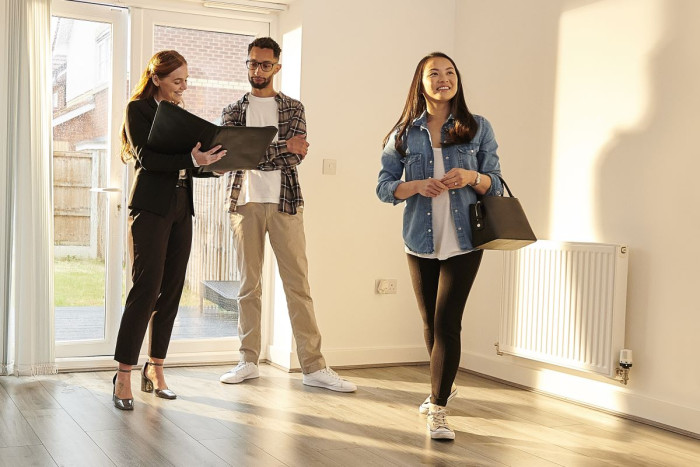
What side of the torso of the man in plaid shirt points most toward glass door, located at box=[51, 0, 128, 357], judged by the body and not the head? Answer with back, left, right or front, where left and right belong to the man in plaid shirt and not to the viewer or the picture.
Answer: right

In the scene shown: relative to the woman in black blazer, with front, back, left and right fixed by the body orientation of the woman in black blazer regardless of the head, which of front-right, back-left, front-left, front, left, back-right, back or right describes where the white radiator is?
front-left

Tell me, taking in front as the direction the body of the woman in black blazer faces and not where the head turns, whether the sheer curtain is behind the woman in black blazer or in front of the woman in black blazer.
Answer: behind

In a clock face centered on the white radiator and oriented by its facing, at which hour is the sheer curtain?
The sheer curtain is roughly at 1 o'clock from the white radiator.

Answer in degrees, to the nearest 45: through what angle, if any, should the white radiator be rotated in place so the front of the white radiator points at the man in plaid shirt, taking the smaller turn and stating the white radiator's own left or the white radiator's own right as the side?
approximately 45° to the white radiator's own right

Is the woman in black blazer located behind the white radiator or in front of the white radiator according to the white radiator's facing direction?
in front

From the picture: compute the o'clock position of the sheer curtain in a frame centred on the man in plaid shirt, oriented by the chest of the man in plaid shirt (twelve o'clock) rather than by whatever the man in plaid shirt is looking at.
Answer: The sheer curtain is roughly at 3 o'clock from the man in plaid shirt.

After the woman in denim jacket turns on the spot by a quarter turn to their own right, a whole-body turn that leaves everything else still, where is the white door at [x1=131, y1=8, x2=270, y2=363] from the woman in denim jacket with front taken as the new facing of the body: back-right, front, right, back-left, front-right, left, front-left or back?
front-right

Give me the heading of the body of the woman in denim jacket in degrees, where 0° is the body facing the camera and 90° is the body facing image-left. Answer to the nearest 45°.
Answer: approximately 0°

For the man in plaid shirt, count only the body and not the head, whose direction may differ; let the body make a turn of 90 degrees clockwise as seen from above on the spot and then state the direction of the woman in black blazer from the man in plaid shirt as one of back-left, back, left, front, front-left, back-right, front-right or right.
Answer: front-left

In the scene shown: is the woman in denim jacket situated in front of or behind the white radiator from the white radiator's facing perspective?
in front

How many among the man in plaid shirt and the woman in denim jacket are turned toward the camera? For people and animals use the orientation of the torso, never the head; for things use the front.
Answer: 2
